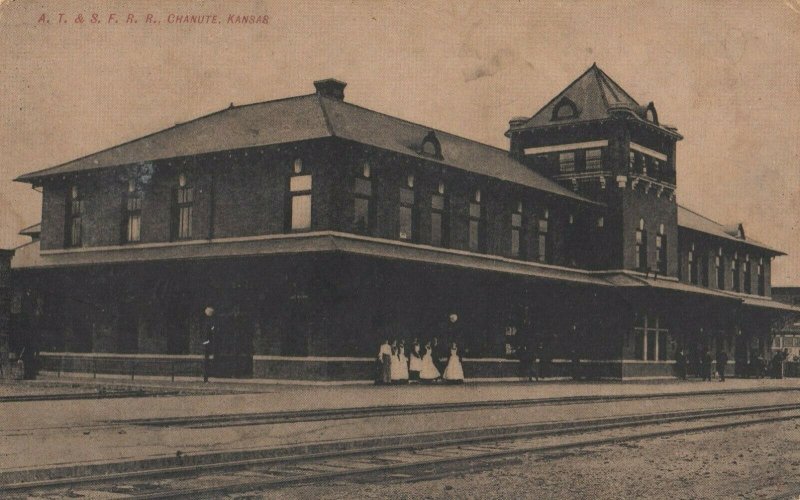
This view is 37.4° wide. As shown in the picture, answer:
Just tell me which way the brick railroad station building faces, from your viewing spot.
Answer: facing the viewer and to the right of the viewer

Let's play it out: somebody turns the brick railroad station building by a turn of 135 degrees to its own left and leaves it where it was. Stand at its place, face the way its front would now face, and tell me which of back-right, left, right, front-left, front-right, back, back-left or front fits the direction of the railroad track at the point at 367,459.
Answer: back
